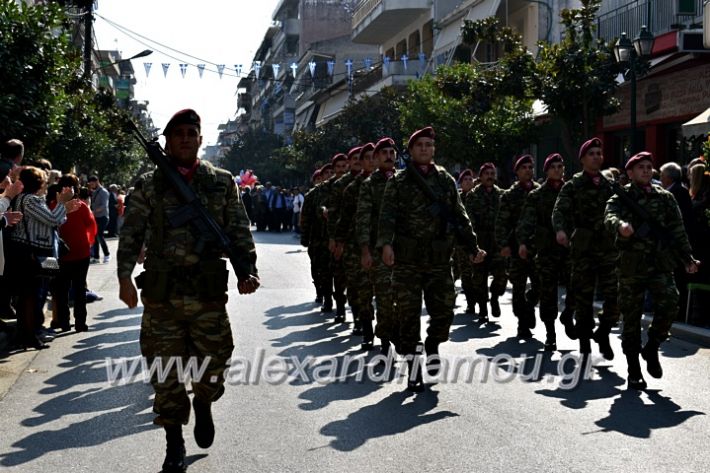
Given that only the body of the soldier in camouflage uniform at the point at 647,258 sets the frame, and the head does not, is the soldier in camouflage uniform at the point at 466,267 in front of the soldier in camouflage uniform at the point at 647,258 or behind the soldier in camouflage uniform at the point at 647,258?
behind

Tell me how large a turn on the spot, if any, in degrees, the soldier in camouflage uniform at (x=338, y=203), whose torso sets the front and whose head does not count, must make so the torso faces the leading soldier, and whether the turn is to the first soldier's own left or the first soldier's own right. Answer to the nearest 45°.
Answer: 0° — they already face them

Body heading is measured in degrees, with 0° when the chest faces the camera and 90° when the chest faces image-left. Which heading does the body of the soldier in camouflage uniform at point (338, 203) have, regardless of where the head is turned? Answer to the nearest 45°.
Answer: approximately 0°

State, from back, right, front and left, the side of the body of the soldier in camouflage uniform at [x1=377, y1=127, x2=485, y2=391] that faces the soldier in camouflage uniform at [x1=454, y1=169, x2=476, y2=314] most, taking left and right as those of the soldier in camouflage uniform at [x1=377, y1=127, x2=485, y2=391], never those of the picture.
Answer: back

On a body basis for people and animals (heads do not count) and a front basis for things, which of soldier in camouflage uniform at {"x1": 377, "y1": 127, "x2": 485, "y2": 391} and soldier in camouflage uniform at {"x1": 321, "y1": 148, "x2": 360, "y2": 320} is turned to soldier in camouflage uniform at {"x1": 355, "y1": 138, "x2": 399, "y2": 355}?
soldier in camouflage uniform at {"x1": 321, "y1": 148, "x2": 360, "y2": 320}

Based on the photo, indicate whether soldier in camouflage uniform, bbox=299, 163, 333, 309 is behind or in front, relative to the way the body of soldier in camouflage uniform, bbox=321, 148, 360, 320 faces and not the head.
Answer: behind

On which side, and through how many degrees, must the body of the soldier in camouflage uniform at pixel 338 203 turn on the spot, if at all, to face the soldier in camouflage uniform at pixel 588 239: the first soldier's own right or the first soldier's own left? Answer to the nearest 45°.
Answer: approximately 45° to the first soldier's own left
